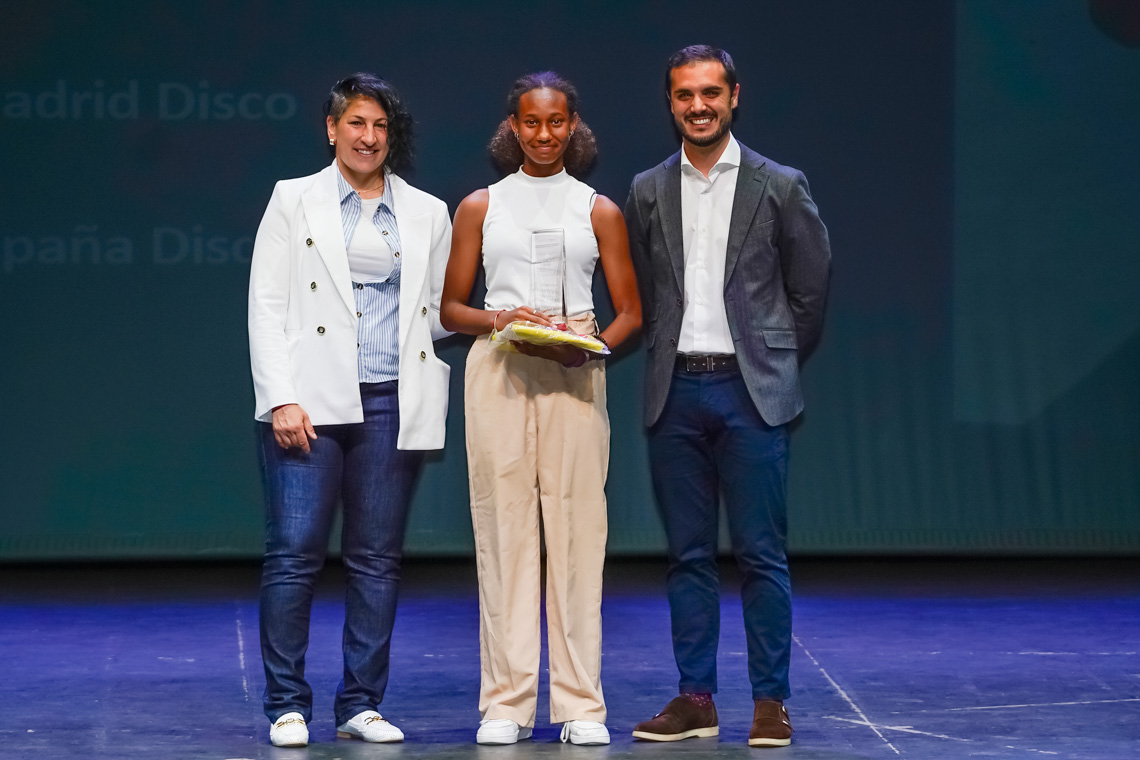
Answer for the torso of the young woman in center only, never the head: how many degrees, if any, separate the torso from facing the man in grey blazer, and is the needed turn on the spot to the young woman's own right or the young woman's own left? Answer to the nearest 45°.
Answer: approximately 90° to the young woman's own left

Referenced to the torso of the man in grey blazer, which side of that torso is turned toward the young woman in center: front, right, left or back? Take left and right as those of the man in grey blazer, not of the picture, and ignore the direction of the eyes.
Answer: right

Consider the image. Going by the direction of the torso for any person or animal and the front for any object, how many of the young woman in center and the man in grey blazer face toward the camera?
2

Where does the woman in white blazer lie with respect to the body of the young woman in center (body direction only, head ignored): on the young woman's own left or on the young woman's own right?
on the young woman's own right

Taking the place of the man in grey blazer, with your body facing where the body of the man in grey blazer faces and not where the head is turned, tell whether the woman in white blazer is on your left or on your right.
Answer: on your right

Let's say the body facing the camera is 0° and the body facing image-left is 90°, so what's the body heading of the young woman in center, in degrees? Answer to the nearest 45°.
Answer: approximately 0°
